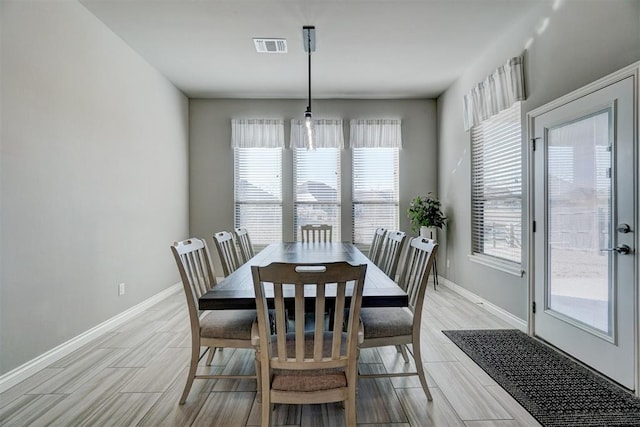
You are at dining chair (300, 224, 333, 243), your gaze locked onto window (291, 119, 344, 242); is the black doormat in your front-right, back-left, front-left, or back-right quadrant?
back-right

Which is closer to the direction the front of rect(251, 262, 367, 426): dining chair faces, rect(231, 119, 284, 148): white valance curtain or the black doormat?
the white valance curtain

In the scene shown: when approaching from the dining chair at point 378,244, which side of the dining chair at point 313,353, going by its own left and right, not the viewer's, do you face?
front

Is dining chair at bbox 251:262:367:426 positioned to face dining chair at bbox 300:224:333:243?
yes

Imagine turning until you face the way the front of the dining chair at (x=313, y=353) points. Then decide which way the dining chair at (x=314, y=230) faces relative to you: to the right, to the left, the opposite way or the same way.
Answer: the opposite way

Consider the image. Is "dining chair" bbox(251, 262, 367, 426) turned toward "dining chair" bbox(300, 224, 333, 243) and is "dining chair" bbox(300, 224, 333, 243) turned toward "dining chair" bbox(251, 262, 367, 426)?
yes

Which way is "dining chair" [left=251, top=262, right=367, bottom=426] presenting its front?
away from the camera

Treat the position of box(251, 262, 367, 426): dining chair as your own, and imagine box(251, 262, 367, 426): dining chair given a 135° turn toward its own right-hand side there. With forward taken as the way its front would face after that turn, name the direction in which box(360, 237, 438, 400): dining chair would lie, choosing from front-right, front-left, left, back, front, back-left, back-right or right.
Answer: left

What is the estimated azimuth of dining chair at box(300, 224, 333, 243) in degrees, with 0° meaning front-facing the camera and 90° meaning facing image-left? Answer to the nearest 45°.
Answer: approximately 0°

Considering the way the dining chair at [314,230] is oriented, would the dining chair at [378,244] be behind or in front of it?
in front

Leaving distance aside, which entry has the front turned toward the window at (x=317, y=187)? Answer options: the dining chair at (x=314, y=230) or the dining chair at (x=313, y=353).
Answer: the dining chair at (x=313, y=353)

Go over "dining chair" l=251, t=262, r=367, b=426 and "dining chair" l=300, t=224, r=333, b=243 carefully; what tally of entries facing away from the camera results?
1

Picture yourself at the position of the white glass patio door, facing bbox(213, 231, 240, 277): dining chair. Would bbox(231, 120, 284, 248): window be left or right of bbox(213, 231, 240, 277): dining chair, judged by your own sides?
right

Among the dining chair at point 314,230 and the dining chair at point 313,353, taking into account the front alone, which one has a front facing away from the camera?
the dining chair at point 313,353
